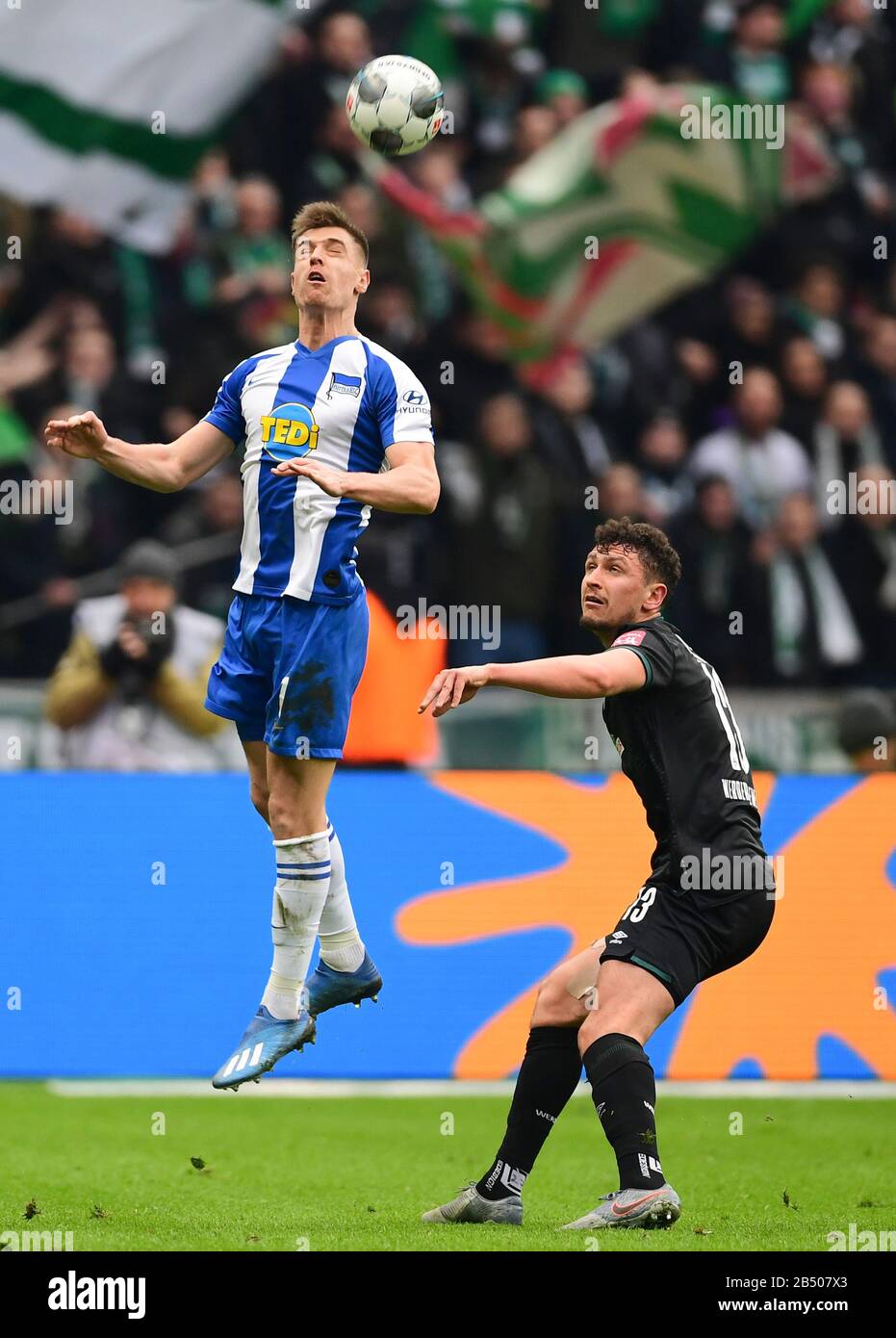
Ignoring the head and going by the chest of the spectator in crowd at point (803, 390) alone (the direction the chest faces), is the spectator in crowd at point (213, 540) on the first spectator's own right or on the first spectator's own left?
on the first spectator's own right

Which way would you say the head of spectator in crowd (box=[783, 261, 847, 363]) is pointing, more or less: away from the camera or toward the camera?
toward the camera

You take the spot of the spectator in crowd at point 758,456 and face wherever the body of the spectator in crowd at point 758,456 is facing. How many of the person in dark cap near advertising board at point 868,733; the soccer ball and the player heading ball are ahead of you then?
3

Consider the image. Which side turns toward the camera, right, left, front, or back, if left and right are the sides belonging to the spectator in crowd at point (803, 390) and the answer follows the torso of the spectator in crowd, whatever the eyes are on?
front

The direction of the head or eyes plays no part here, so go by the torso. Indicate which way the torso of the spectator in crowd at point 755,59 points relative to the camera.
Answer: toward the camera

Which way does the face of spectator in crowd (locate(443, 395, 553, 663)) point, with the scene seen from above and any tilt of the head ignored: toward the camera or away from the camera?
toward the camera

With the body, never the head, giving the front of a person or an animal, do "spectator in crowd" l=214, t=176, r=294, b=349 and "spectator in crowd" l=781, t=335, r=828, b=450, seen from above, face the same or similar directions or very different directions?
same or similar directions

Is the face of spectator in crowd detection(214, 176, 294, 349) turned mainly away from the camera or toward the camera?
toward the camera

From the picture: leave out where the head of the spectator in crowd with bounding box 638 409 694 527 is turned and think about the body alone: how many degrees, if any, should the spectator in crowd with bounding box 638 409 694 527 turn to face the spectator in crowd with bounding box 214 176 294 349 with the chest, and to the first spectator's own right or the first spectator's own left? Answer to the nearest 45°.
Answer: approximately 90° to the first spectator's own right

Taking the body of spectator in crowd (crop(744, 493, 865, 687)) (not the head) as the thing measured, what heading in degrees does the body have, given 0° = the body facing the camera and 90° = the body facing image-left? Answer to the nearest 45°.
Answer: approximately 0°

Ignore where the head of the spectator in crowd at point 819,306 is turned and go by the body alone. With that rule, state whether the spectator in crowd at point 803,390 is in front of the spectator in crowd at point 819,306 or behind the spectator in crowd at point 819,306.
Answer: in front

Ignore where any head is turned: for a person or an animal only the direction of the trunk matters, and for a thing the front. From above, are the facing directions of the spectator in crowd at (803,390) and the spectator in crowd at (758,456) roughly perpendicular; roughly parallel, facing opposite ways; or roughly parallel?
roughly parallel

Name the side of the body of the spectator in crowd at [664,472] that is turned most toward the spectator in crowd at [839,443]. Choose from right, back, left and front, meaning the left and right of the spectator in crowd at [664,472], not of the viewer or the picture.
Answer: left

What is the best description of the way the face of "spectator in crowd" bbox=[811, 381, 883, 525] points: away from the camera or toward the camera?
toward the camera

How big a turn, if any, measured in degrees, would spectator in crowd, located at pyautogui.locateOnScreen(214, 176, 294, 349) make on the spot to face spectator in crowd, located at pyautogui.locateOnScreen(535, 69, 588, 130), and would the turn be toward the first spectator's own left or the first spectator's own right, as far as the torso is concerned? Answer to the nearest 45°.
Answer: approximately 90° to the first spectator's own left

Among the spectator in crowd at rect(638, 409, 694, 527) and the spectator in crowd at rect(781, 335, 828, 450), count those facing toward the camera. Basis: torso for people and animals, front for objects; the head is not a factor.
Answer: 2
